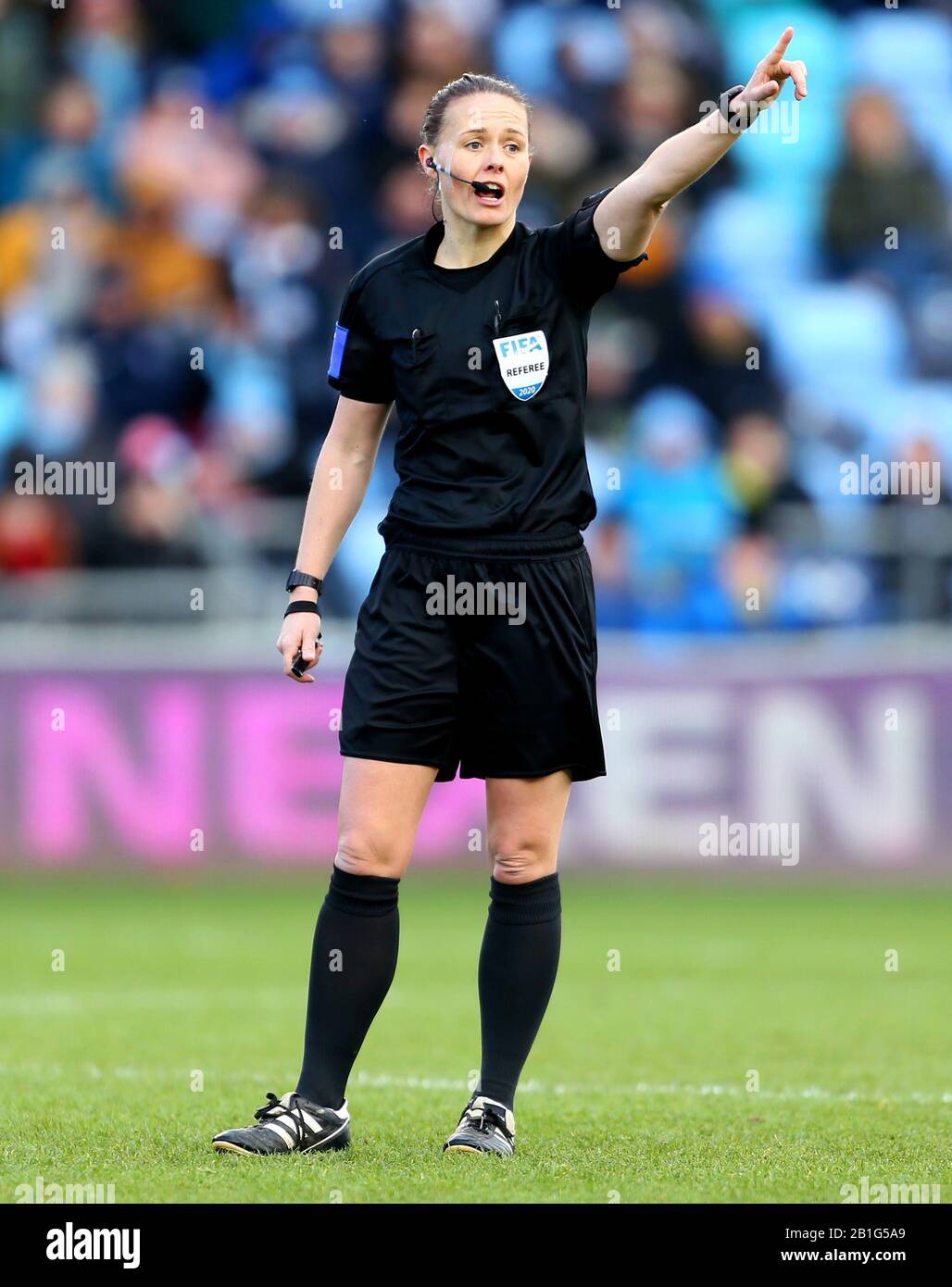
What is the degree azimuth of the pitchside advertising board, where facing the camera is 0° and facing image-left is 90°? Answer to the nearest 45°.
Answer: approximately 0°

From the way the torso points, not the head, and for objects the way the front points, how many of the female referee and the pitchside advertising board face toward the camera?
2

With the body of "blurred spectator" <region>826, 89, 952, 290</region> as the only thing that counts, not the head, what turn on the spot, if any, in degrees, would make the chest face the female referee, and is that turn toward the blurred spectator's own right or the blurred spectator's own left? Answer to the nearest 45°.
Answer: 0° — they already face them

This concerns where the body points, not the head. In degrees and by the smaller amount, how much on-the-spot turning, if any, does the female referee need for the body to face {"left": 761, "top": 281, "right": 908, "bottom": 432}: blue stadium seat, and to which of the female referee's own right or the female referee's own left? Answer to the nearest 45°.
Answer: approximately 180°

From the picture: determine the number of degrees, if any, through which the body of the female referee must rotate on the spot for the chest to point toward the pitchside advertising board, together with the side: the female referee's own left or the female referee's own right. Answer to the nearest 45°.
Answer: approximately 180°

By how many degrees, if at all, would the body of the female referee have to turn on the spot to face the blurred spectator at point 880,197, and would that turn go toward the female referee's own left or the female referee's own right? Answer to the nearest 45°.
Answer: approximately 180°
